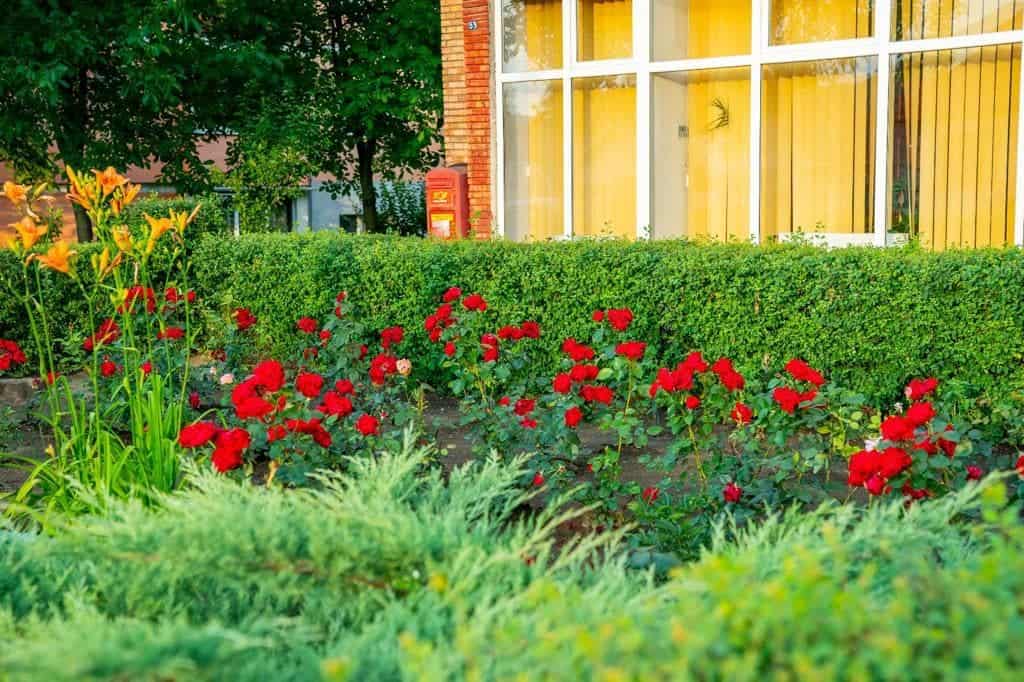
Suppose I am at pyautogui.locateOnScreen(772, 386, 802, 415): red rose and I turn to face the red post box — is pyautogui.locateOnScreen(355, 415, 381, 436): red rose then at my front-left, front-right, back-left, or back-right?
front-left

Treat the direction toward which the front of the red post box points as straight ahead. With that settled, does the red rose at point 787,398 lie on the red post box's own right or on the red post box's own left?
on the red post box's own left

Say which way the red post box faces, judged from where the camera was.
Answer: facing the viewer and to the left of the viewer

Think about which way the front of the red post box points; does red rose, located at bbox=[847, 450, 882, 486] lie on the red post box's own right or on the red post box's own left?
on the red post box's own left

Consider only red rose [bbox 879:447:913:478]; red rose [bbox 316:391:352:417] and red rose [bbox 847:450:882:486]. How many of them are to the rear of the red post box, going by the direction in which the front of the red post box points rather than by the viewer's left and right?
0

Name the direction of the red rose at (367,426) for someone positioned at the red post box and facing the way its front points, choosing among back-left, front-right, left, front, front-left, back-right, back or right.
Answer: front-left

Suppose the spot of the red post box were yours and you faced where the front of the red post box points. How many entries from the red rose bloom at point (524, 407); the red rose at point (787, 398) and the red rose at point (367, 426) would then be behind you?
0

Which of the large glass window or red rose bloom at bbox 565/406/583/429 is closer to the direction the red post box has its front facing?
the red rose bloom

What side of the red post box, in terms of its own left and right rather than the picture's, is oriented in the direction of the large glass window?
left

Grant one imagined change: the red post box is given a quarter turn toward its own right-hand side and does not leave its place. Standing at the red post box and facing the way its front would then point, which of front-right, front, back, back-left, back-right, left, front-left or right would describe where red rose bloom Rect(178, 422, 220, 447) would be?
back-left

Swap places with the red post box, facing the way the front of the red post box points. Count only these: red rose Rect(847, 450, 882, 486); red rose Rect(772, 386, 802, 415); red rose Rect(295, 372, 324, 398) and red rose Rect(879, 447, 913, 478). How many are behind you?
0

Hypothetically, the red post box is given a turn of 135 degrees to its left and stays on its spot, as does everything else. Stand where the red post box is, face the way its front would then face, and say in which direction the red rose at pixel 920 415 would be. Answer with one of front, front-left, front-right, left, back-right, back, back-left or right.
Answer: right

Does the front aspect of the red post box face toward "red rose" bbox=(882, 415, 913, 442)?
no

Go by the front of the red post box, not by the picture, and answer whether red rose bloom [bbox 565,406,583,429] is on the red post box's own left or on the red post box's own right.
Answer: on the red post box's own left
